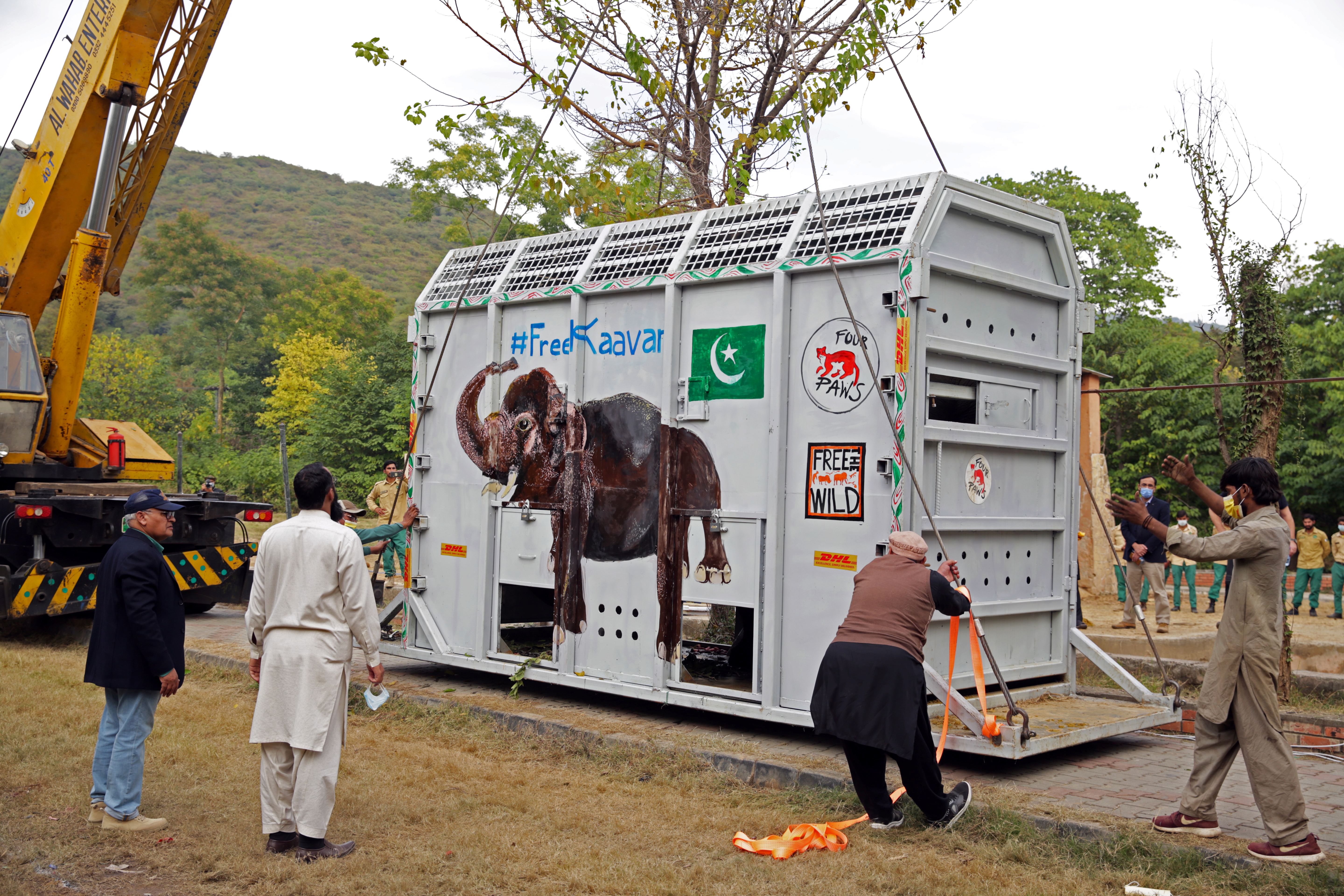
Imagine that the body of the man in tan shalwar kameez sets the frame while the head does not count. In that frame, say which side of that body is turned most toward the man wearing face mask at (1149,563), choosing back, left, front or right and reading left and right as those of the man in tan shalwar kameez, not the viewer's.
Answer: right

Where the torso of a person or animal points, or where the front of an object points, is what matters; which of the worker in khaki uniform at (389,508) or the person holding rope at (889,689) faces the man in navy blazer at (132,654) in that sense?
the worker in khaki uniform

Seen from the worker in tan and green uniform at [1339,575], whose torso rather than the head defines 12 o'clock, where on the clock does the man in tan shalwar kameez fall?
The man in tan shalwar kameez is roughly at 12 o'clock from the worker in tan and green uniform.

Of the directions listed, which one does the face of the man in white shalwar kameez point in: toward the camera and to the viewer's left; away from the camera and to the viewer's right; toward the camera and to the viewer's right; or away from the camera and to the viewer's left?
away from the camera and to the viewer's right

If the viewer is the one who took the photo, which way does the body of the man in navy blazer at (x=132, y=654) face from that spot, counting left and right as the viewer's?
facing to the right of the viewer

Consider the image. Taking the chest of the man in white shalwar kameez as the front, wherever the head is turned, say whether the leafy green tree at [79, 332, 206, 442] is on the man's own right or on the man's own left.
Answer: on the man's own left

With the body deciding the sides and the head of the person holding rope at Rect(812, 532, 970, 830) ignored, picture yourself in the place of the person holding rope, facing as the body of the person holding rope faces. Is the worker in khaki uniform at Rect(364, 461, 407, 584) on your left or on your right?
on your left

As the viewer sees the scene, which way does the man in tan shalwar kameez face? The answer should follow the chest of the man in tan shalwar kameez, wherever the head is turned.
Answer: to the viewer's left

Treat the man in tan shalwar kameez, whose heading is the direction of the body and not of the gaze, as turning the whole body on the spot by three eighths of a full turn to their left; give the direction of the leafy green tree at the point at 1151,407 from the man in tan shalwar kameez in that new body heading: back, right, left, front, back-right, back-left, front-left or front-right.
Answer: back-left

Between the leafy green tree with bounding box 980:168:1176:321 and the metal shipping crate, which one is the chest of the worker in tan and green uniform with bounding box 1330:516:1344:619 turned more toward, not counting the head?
the metal shipping crate

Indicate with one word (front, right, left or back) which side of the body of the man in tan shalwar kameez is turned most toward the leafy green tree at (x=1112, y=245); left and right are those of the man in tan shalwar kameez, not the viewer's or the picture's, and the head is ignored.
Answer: right
